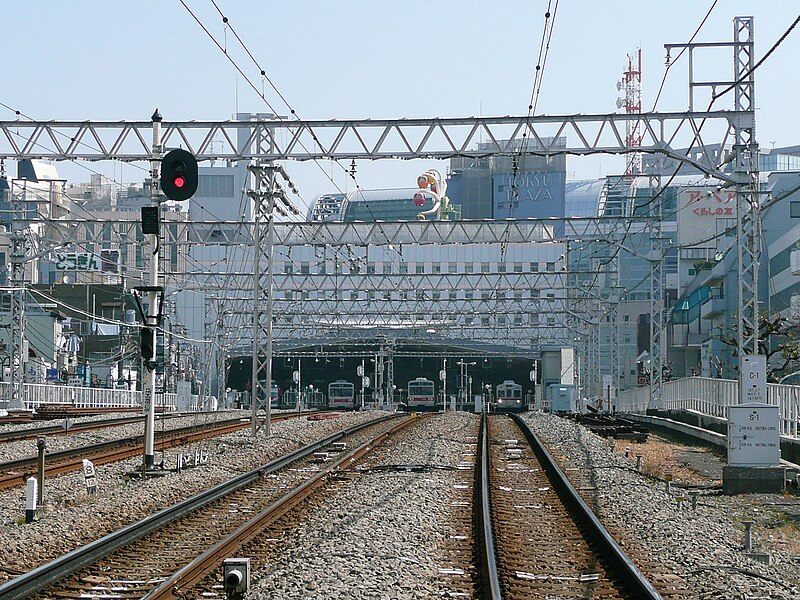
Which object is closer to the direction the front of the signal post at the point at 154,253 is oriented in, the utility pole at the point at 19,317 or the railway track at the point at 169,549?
the railway track

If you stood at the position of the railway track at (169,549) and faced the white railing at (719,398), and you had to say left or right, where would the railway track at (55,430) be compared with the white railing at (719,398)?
left

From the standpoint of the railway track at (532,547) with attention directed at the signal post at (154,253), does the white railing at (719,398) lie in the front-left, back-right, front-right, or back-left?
front-right

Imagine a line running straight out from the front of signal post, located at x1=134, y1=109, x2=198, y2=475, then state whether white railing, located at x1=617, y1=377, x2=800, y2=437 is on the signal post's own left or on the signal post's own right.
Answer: on the signal post's own left

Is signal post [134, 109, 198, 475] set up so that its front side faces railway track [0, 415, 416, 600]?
yes

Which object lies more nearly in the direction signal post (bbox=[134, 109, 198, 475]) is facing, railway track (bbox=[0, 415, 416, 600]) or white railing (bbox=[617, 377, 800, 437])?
the railway track

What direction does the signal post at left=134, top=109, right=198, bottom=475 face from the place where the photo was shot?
facing the viewer

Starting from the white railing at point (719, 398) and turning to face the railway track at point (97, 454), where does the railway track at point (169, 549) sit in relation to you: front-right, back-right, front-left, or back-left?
front-left

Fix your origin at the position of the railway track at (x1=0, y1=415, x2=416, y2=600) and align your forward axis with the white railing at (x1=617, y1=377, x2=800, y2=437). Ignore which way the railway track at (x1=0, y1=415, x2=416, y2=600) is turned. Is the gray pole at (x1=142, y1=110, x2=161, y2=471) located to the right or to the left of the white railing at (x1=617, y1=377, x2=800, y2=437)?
left
